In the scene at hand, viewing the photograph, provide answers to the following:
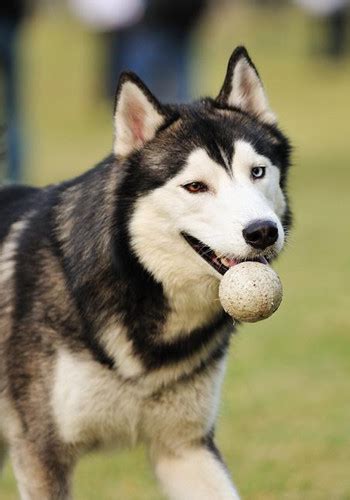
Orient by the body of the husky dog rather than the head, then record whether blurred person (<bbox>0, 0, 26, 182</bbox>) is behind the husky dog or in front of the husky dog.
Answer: behind

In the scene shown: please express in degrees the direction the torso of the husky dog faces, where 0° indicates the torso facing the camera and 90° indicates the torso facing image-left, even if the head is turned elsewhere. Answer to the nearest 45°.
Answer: approximately 315°

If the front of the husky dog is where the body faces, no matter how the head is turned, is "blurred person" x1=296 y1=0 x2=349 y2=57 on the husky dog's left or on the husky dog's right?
on the husky dog's left

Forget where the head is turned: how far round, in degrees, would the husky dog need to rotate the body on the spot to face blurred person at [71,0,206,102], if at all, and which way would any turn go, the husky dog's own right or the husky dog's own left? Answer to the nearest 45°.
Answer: approximately 135° to the husky dog's own left
